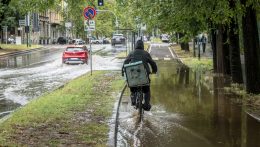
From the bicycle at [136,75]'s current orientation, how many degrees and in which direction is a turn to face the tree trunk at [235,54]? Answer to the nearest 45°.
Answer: approximately 45° to its right

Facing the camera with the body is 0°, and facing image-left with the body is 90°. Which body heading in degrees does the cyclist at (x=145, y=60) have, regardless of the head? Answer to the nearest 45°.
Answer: approximately 180°

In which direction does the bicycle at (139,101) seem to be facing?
away from the camera
